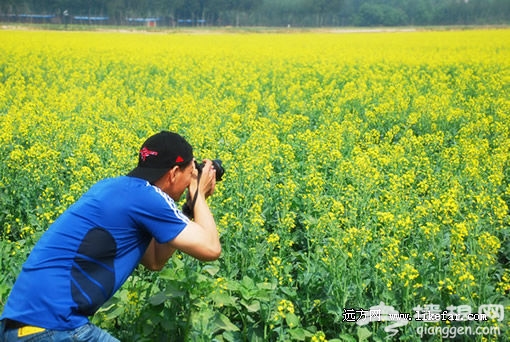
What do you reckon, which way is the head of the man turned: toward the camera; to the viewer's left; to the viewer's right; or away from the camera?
to the viewer's right

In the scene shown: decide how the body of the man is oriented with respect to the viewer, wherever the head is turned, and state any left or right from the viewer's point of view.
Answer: facing away from the viewer and to the right of the viewer
